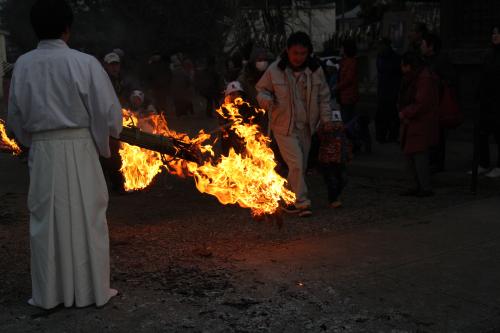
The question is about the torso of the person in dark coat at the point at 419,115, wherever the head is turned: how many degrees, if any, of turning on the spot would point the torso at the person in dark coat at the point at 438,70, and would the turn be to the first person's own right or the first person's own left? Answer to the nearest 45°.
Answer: approximately 90° to the first person's own right

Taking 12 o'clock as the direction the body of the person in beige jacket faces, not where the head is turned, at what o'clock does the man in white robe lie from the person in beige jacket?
The man in white robe is roughly at 1 o'clock from the person in beige jacket.

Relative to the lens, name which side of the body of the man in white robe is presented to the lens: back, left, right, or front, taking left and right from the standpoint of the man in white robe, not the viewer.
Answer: back

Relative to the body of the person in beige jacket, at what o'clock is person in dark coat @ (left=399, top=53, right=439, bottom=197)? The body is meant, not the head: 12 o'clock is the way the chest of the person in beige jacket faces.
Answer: The person in dark coat is roughly at 8 o'clock from the person in beige jacket.

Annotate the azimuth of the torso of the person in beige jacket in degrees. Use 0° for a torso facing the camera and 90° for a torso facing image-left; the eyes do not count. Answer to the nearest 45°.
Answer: approximately 0°

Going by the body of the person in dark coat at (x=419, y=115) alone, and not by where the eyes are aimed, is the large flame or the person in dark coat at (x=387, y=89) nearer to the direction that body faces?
the large flame

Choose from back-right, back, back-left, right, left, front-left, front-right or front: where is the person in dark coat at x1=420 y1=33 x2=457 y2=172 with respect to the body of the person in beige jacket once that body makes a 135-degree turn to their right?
right

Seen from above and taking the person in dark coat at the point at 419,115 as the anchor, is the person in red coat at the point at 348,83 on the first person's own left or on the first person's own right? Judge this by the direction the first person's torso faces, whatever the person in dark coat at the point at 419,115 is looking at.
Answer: on the first person's own right

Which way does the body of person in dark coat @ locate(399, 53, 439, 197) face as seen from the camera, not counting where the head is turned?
to the viewer's left

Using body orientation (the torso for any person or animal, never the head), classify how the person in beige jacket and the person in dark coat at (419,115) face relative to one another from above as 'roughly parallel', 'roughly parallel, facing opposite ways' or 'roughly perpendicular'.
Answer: roughly perpendicular

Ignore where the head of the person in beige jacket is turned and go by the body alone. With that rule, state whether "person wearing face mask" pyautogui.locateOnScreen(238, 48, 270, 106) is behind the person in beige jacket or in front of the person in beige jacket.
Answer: behind

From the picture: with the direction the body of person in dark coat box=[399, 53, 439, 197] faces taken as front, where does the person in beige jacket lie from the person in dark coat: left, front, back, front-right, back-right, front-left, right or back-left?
front-left

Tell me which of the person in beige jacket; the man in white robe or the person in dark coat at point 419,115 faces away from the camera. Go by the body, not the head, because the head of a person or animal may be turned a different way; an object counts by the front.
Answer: the man in white robe
